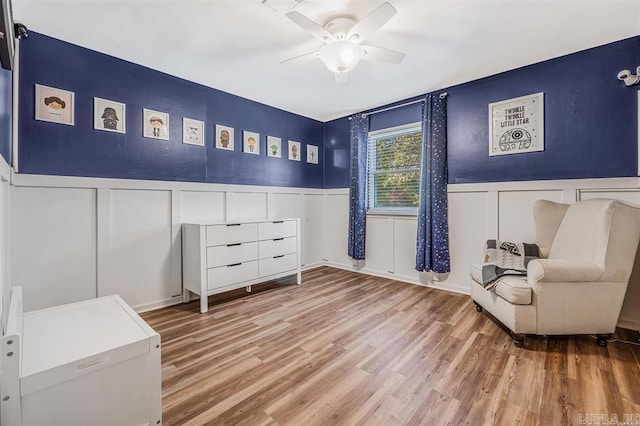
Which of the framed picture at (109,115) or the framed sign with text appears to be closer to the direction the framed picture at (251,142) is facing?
the framed sign with text

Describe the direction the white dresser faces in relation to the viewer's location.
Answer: facing the viewer and to the right of the viewer

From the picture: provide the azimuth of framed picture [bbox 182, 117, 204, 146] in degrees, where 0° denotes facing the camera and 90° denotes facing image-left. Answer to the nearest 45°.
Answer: approximately 315°

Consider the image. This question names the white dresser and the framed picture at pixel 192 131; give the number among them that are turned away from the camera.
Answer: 0

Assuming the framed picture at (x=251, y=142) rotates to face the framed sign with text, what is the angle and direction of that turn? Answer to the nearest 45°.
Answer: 0° — it already faces it

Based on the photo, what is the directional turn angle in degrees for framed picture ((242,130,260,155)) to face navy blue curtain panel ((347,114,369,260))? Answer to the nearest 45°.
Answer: approximately 45° to its left

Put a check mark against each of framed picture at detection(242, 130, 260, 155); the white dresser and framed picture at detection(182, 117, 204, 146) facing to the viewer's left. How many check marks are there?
0

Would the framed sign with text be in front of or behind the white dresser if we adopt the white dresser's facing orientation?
in front

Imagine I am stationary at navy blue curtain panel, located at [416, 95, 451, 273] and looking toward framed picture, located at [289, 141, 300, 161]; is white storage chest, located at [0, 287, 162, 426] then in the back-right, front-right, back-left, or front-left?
front-left

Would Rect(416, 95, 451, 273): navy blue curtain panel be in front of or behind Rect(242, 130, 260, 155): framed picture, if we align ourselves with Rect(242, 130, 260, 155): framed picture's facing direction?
in front
